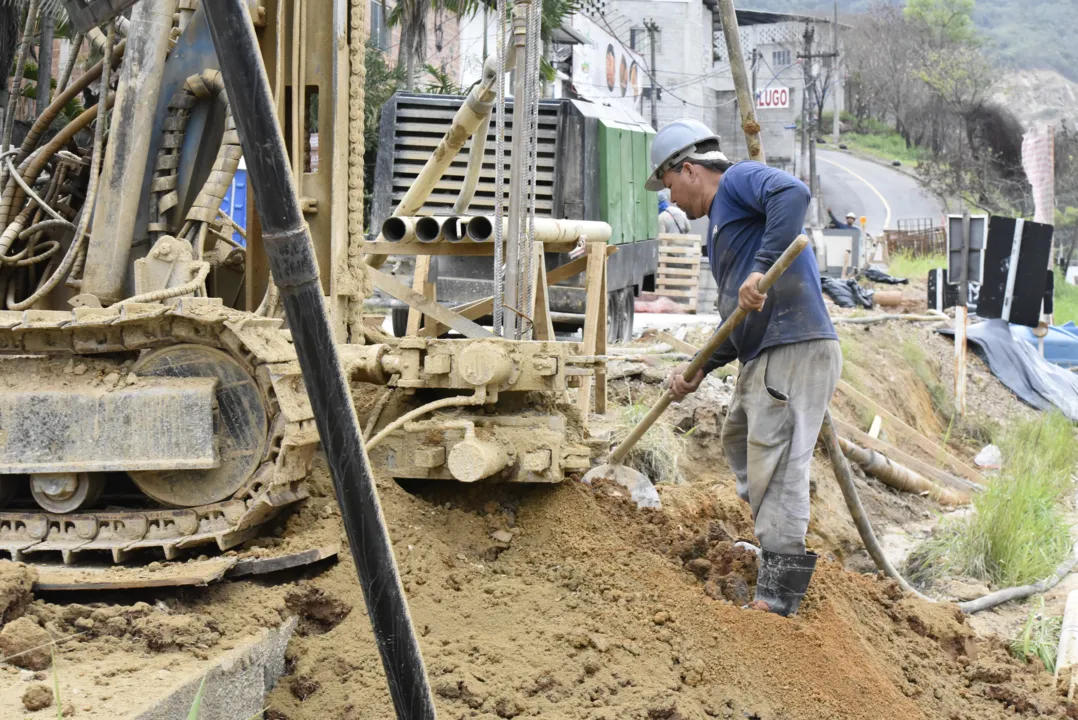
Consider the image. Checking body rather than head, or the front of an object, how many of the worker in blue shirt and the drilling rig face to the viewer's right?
1

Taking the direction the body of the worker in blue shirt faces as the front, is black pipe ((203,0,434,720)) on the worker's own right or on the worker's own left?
on the worker's own left

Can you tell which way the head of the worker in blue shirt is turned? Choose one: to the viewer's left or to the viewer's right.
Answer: to the viewer's left

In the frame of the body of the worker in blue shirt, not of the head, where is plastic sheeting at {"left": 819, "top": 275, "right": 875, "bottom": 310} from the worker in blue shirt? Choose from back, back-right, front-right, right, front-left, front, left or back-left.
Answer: right

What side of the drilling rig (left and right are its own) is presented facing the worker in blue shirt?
front

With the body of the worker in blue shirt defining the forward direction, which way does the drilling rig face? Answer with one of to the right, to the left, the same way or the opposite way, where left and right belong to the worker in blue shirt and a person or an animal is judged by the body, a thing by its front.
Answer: the opposite way

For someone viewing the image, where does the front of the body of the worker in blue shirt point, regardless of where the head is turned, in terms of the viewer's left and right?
facing to the left of the viewer

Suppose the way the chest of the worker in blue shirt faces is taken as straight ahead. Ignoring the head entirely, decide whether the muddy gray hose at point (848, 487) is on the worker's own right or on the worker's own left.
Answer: on the worker's own right

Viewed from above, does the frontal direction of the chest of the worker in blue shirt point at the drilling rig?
yes

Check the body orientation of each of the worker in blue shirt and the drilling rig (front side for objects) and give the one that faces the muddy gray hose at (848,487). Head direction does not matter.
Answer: the drilling rig

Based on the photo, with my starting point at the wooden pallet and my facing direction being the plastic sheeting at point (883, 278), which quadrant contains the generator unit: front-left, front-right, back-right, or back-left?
back-right

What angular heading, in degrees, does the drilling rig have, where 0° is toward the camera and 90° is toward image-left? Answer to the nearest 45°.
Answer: approximately 270°

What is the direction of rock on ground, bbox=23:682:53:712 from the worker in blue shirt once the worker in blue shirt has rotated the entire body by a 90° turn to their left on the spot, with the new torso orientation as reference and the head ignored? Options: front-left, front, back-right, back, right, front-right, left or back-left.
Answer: front-right

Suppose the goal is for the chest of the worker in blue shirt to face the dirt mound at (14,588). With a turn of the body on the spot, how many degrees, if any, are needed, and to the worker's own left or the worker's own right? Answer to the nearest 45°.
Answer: approximately 45° to the worker's own left

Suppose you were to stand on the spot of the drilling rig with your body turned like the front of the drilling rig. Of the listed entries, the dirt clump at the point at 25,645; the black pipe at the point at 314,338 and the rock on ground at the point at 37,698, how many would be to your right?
3

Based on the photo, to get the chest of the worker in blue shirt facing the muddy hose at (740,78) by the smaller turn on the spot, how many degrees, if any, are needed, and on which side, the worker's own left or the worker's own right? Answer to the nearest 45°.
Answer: approximately 90° to the worker's own right

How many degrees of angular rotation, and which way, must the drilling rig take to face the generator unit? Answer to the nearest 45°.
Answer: approximately 90° to its left
